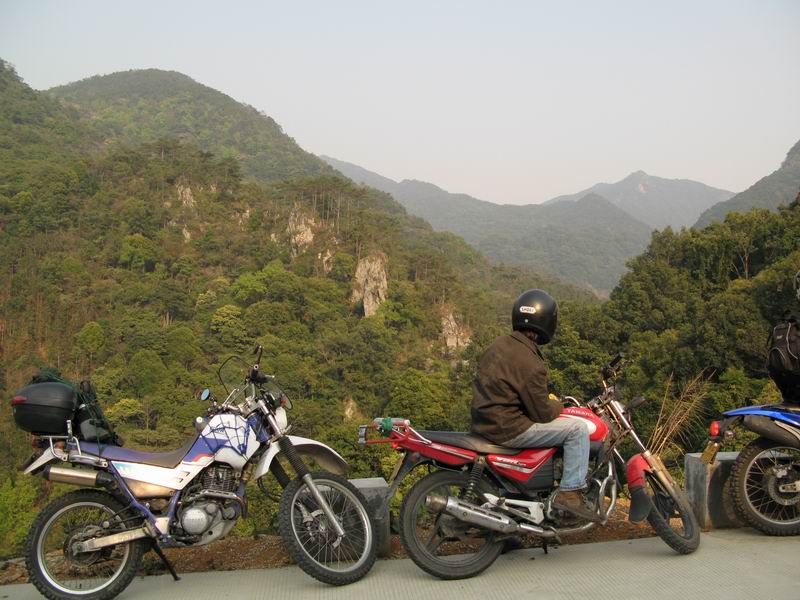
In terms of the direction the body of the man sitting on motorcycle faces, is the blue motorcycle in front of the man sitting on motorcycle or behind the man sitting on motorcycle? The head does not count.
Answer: in front

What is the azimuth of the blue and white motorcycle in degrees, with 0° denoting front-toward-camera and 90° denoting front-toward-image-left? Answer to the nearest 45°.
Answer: approximately 270°

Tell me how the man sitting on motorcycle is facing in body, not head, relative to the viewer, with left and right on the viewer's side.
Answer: facing away from the viewer and to the right of the viewer

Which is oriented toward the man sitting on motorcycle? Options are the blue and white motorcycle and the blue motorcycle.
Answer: the blue and white motorcycle

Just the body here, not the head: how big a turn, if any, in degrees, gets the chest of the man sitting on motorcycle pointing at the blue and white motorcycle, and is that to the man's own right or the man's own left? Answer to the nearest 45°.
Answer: approximately 135° to the man's own left

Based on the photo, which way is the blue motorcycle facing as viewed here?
to the viewer's right

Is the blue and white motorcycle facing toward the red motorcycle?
yes

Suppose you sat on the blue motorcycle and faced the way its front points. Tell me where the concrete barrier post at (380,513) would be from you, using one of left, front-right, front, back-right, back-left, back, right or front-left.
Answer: back-right

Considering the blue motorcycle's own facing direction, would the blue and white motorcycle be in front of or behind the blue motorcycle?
behind

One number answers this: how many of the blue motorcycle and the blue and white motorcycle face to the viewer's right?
2

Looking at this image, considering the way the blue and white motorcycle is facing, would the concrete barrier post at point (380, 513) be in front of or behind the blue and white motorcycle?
in front

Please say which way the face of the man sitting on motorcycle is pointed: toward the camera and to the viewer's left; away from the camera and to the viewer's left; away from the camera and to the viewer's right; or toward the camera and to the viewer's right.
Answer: away from the camera and to the viewer's right

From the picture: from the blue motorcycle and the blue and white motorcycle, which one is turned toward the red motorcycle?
the blue and white motorcycle

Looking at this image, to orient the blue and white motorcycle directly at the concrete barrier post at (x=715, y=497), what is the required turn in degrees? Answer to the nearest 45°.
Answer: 0° — it already faces it
